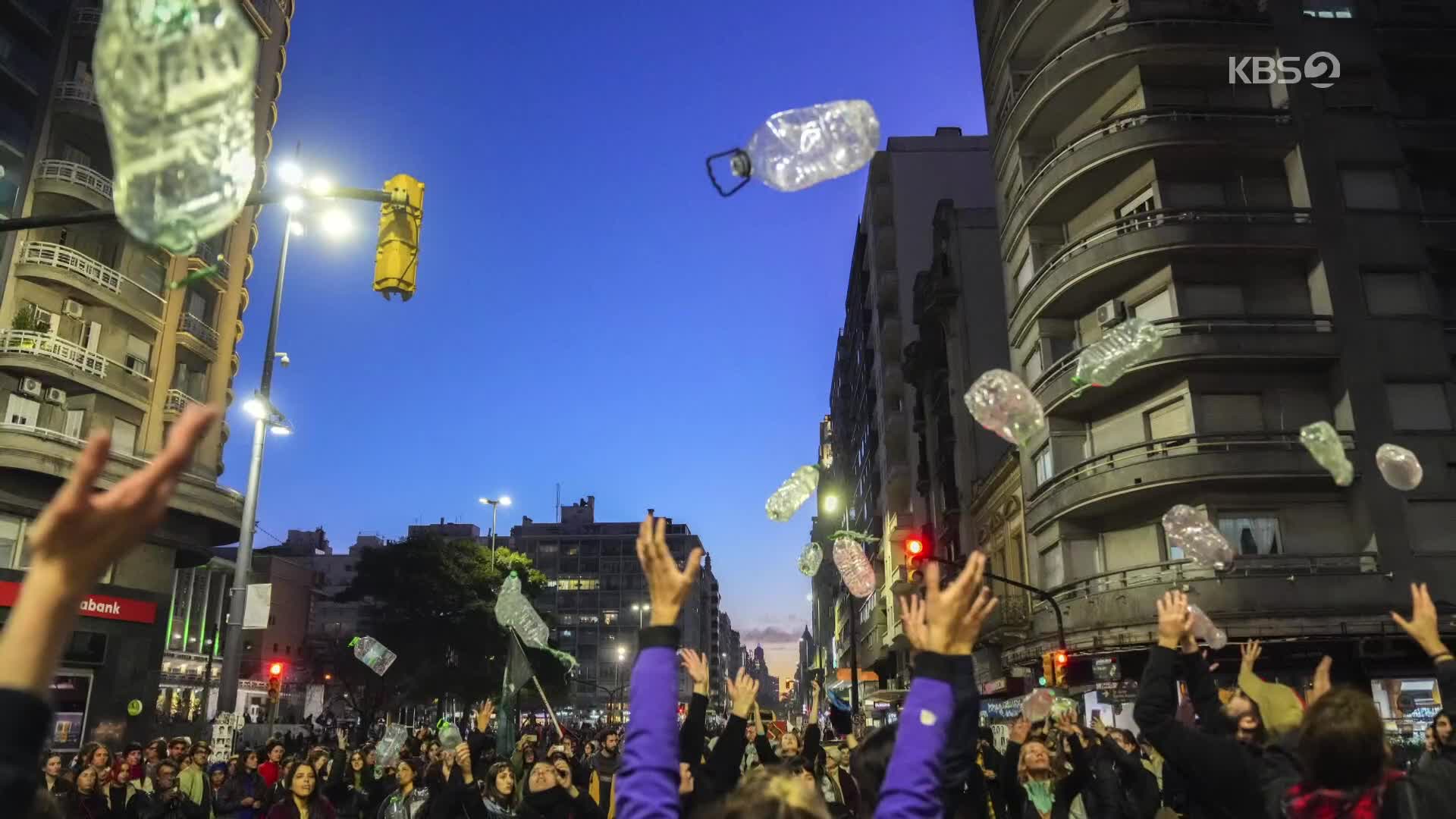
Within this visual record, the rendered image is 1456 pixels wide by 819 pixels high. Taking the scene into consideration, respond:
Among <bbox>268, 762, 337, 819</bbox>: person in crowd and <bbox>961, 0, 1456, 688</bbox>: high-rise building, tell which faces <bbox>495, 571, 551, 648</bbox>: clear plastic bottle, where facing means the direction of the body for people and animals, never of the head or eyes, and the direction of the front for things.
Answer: the high-rise building

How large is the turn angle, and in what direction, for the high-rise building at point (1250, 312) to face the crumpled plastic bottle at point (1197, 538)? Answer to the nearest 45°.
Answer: approximately 45° to its left

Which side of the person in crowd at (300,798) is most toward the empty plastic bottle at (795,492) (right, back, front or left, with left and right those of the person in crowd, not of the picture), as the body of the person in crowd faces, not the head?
left

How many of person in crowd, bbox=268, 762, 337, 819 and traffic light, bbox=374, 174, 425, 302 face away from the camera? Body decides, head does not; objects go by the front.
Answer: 1

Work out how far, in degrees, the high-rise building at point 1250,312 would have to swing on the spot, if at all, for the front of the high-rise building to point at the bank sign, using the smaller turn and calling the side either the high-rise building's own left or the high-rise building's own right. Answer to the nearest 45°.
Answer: approximately 45° to the high-rise building's own right

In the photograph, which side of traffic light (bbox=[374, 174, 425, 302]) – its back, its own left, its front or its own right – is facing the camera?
back

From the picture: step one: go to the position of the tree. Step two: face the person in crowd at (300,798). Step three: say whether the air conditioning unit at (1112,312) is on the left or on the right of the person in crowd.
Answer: left

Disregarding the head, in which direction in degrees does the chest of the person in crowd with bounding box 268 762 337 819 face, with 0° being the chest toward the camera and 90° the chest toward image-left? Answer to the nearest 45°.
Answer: approximately 0°

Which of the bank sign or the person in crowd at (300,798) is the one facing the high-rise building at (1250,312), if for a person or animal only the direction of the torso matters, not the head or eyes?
the bank sign

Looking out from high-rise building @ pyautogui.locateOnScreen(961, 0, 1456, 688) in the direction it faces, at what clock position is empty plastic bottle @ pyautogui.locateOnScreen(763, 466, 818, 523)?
The empty plastic bottle is roughly at 11 o'clock from the high-rise building.
